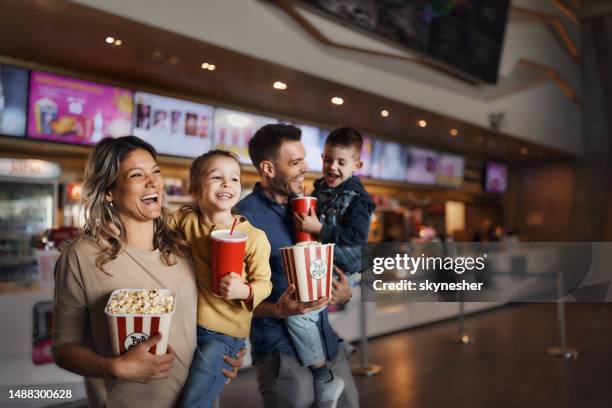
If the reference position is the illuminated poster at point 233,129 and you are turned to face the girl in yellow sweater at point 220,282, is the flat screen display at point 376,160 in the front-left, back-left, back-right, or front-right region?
back-left

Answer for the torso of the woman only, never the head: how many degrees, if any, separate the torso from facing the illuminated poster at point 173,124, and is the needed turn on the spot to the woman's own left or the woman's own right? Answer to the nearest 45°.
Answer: approximately 135° to the woman's own left

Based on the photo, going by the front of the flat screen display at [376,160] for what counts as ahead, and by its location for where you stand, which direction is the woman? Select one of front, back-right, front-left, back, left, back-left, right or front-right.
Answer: front-right

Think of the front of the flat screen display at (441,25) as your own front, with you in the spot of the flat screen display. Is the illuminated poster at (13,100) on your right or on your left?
on your right

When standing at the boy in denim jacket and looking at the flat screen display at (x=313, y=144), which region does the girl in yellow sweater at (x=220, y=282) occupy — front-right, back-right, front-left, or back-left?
back-left

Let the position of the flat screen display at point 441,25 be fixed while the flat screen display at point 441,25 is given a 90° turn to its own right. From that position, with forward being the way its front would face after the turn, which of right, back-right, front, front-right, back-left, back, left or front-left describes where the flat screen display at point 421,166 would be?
back-right

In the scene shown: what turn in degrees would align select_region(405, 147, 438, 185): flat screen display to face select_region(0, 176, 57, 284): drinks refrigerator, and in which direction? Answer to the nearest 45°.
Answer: approximately 90° to its right

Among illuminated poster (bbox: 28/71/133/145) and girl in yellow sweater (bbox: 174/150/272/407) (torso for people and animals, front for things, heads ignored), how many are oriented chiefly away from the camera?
0

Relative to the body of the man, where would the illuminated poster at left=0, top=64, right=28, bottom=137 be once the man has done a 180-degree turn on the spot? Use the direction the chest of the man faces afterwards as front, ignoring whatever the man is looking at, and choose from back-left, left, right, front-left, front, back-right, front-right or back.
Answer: front

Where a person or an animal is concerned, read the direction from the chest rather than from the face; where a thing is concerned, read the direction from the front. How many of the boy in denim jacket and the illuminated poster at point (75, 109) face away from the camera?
0
